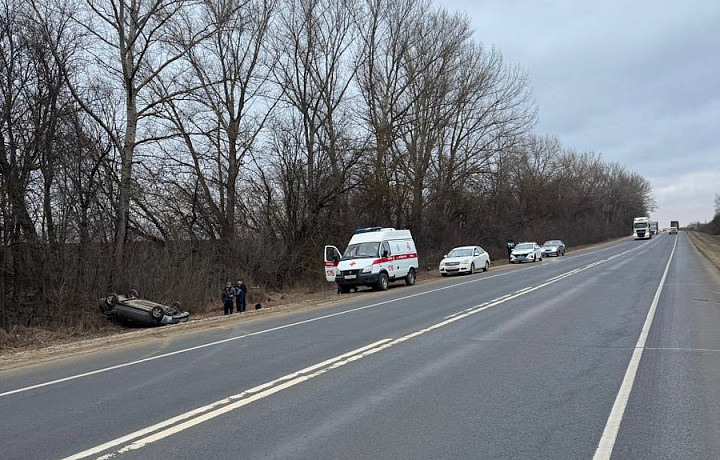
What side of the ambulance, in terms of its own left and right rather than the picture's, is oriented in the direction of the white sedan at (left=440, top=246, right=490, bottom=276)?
back

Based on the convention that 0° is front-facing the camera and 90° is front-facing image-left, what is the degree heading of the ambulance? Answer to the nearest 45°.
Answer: approximately 45°

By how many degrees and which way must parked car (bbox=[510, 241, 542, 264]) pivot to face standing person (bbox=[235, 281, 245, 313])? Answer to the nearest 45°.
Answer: approximately 45° to its left

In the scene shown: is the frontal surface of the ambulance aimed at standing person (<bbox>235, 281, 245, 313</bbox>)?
yes

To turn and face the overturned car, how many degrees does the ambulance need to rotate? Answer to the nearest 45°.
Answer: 0° — it already faces it

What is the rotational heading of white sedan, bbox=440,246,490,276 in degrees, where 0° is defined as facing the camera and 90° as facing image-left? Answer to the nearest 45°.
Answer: approximately 45°

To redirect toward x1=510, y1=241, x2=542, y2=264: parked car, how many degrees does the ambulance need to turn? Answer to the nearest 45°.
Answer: approximately 180°

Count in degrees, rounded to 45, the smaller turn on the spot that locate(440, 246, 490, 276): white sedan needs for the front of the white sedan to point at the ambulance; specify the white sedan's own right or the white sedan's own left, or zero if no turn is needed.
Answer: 0° — it already faces it

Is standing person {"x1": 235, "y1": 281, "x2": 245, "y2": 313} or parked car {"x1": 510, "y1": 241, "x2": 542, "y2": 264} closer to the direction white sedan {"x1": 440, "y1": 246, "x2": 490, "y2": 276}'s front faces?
the standing person

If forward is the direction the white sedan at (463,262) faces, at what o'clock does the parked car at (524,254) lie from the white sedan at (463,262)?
The parked car is roughly at 5 o'clock from the white sedan.

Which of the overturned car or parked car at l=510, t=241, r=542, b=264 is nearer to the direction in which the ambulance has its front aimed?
the overturned car

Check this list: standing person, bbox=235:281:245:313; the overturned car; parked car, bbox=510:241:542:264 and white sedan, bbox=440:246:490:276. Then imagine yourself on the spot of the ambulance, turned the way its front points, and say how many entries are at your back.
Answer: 2
